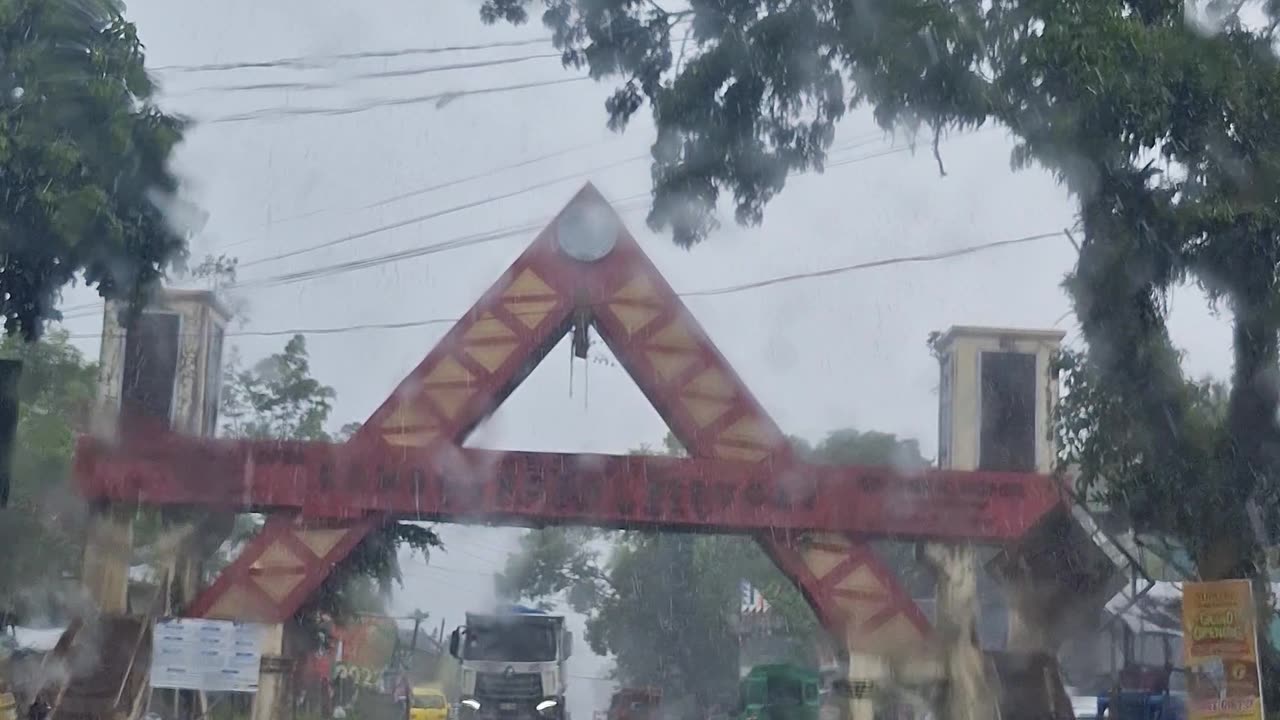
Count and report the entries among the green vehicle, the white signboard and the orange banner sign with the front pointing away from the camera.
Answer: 1

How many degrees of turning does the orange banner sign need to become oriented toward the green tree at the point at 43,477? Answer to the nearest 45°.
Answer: approximately 90° to its right

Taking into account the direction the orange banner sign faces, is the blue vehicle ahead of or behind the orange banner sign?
behind

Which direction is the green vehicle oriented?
away from the camera

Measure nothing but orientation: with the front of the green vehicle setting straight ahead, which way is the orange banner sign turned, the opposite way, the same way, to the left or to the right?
the opposite way

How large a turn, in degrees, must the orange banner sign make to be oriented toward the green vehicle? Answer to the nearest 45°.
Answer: approximately 135° to its right

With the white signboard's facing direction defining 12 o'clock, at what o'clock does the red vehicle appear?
The red vehicle is roughly at 7 o'clock from the white signboard.

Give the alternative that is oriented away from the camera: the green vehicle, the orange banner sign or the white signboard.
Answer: the green vehicle

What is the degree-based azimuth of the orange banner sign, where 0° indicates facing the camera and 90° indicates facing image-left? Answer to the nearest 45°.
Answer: approximately 0°

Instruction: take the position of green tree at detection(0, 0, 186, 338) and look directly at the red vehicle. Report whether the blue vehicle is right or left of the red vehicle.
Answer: right

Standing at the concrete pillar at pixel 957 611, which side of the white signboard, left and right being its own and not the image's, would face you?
left

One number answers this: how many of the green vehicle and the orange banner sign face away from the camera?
1

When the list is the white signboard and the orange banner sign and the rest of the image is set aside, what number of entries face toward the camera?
2

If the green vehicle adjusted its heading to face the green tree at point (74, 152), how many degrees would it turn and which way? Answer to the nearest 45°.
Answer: approximately 180°
